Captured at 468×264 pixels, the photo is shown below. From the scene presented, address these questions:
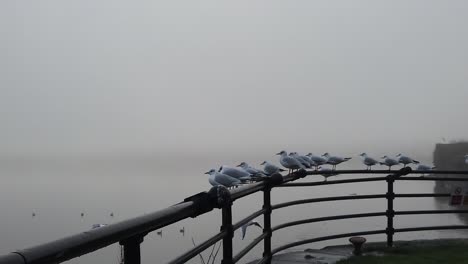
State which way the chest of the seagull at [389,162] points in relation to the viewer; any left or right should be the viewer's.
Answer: facing to the left of the viewer

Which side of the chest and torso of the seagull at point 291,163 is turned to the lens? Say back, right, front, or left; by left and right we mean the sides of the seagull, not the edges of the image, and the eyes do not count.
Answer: left

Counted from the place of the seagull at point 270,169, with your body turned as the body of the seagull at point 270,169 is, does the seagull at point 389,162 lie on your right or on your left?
on your right

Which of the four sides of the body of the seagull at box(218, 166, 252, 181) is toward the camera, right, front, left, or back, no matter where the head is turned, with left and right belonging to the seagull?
left

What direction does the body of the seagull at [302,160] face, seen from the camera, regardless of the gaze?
to the viewer's left

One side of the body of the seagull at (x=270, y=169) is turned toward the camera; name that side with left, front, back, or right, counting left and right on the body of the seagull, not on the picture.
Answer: left

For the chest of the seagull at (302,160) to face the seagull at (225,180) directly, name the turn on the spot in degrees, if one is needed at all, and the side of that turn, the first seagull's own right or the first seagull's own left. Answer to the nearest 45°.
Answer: approximately 45° to the first seagull's own left
